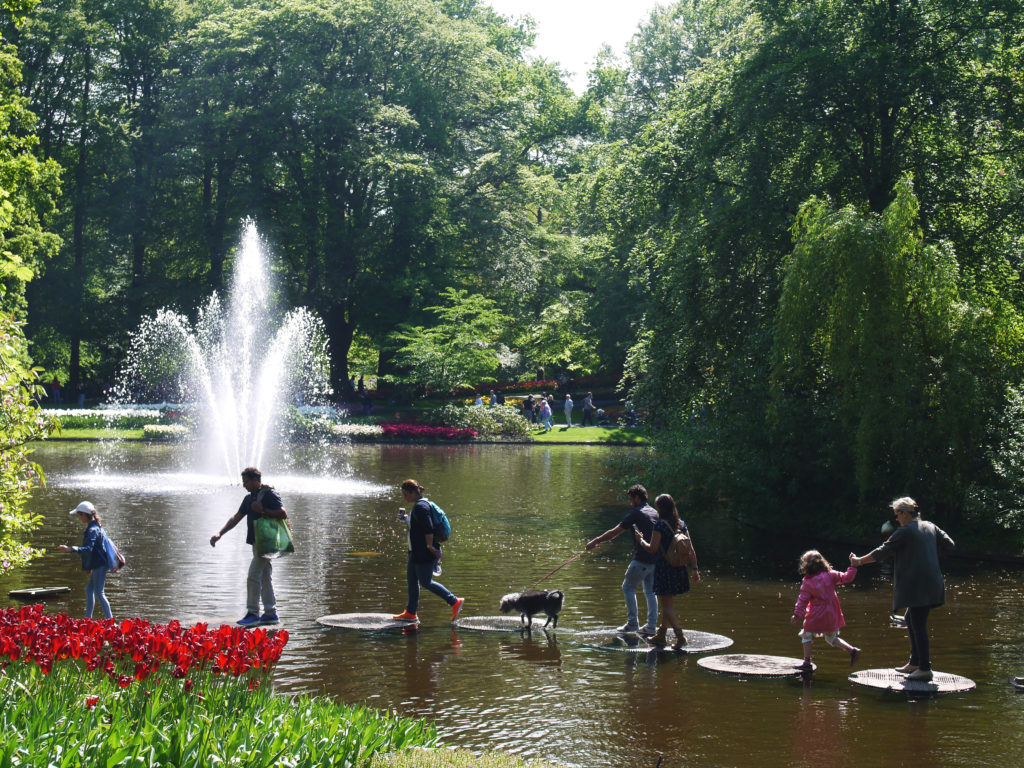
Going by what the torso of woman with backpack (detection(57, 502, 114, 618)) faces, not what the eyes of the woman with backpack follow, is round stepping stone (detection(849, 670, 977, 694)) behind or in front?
behind

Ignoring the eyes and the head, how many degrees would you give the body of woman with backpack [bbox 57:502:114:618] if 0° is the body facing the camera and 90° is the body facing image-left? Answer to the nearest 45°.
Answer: approximately 90°

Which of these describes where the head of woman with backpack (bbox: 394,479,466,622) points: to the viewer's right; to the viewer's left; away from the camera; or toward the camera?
to the viewer's left

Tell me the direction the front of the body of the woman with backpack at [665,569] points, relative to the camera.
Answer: to the viewer's left

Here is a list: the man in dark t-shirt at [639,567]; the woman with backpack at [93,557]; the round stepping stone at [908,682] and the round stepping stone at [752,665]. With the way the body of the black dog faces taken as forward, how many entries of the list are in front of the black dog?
1

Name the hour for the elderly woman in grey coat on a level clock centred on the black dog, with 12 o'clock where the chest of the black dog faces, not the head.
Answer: The elderly woman in grey coat is roughly at 7 o'clock from the black dog.

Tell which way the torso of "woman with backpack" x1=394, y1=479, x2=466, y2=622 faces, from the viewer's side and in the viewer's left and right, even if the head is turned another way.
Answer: facing to the left of the viewer

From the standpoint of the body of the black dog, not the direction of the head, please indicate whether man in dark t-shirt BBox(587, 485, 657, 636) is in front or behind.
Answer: behind

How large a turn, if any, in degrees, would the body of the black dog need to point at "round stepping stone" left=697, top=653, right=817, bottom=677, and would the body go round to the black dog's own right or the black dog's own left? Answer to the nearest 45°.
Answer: approximately 135° to the black dog's own left

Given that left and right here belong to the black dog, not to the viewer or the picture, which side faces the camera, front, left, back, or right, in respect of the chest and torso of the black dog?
left

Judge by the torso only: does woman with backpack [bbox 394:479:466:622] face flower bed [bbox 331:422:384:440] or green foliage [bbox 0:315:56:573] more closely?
the green foliage

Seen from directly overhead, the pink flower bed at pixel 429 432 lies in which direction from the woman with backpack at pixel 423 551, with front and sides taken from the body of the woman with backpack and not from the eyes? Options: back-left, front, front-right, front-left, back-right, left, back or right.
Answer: right

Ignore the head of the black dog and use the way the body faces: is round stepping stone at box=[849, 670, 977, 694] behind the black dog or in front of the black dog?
behind

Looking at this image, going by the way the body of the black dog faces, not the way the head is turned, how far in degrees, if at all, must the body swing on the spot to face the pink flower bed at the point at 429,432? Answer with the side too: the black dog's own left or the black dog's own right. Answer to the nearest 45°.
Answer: approximately 90° to the black dog's own right

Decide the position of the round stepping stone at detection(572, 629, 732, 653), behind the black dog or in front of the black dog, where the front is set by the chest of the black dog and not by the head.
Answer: behind

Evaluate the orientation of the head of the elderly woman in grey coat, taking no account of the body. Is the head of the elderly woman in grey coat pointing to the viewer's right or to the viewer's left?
to the viewer's left
